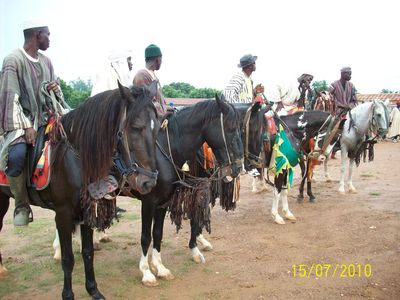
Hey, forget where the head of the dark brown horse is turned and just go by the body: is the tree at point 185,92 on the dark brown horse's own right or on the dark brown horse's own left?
on the dark brown horse's own left

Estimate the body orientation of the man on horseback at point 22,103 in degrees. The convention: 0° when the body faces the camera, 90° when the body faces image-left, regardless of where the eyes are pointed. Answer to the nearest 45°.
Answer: approximately 315°

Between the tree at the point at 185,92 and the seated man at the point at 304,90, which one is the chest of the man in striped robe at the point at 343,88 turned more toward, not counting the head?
the seated man

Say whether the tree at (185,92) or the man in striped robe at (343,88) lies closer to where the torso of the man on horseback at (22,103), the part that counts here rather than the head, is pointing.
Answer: the man in striped robe

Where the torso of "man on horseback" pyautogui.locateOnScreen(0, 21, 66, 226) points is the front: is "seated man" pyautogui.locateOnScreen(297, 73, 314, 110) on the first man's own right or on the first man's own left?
on the first man's own left

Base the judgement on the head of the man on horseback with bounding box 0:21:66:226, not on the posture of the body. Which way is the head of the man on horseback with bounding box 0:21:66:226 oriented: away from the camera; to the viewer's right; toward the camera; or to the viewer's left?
to the viewer's right
